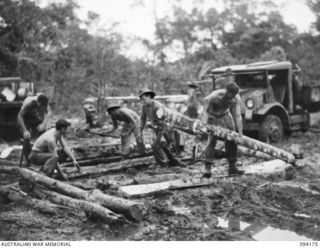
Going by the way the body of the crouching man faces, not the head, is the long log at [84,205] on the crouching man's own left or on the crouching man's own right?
on the crouching man's own right

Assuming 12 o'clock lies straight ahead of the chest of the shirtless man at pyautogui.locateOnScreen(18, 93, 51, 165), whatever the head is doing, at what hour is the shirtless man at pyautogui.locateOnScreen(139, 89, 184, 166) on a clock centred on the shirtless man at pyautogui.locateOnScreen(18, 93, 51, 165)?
the shirtless man at pyautogui.locateOnScreen(139, 89, 184, 166) is roughly at 11 o'clock from the shirtless man at pyautogui.locateOnScreen(18, 93, 51, 165).

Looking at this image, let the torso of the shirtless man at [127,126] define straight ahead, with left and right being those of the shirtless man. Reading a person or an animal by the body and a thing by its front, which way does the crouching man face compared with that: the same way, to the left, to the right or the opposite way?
the opposite way

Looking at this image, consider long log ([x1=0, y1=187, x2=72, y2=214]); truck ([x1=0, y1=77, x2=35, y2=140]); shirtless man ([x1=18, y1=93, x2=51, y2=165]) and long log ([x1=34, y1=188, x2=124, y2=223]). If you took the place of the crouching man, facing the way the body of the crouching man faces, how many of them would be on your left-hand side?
2

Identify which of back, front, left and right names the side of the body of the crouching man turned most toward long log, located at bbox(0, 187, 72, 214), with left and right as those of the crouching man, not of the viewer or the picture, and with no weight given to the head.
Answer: right

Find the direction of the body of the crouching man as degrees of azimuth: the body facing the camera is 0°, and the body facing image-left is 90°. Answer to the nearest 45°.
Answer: approximately 270°

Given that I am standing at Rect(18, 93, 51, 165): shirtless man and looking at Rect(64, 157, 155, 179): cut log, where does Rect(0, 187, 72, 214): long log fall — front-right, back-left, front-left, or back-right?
front-right

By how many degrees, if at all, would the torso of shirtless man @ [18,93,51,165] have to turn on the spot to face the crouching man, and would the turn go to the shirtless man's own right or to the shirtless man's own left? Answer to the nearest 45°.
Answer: approximately 45° to the shirtless man's own right

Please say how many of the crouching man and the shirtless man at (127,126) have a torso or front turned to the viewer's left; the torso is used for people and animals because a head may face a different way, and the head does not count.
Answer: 1

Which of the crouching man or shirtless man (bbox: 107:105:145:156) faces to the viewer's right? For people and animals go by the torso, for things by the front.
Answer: the crouching man

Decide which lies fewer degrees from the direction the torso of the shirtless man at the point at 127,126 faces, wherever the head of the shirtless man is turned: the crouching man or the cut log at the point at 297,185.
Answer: the crouching man

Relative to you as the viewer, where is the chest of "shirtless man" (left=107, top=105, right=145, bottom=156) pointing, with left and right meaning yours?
facing to the left of the viewer

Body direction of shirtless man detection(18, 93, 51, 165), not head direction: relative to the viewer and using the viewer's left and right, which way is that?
facing the viewer and to the right of the viewer

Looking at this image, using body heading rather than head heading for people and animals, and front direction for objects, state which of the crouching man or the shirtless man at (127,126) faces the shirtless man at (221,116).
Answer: the crouching man
